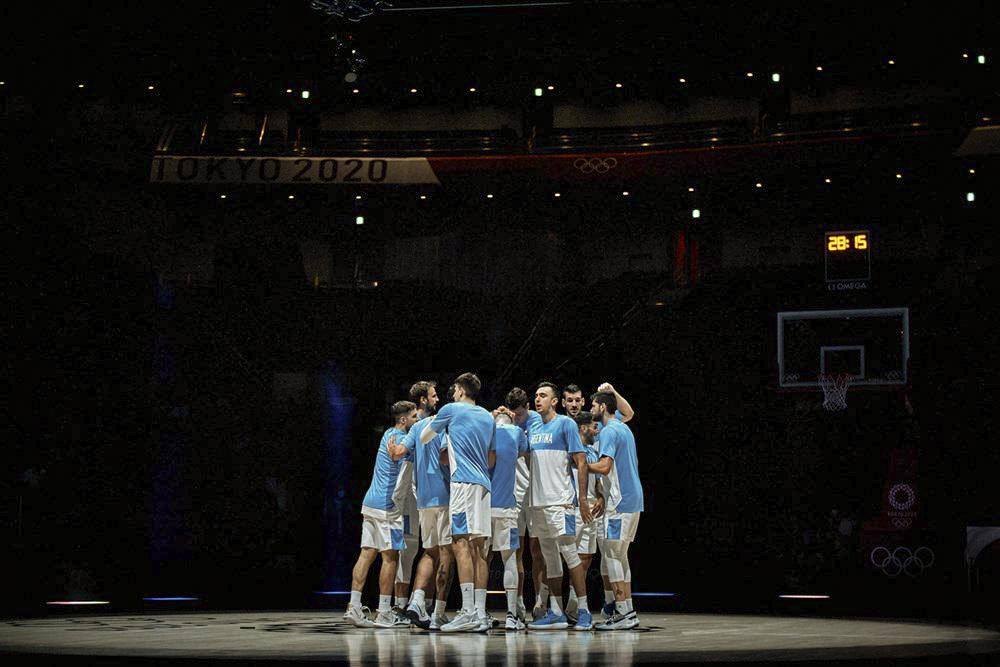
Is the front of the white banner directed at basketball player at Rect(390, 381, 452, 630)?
yes

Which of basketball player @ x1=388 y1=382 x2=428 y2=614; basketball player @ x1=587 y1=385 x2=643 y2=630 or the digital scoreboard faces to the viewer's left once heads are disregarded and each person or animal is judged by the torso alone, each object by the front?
basketball player @ x1=587 y1=385 x2=643 y2=630

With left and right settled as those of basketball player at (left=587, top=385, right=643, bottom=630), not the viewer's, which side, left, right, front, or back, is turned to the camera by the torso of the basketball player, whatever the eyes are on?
left

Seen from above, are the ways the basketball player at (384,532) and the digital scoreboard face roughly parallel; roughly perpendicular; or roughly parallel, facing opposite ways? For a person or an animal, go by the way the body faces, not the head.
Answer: roughly perpendicular

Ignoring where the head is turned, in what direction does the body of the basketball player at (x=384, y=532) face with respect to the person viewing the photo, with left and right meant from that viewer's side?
facing to the right of the viewer

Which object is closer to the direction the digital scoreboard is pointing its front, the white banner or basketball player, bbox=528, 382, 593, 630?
the basketball player

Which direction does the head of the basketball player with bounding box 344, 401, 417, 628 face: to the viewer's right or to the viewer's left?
to the viewer's right

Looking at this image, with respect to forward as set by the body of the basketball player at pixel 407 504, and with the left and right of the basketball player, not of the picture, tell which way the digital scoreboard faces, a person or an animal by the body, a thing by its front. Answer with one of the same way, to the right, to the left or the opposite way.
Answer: to the right

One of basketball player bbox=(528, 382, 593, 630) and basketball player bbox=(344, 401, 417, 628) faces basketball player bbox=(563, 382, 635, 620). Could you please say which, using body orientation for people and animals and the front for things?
basketball player bbox=(344, 401, 417, 628)

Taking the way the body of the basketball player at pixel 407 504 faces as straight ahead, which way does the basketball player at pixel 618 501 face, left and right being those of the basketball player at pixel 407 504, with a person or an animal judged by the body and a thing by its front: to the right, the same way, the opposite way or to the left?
the opposite way

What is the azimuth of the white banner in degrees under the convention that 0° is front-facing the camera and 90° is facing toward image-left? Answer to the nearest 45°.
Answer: approximately 0°

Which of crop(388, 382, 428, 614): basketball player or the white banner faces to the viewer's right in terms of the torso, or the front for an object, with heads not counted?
the basketball player

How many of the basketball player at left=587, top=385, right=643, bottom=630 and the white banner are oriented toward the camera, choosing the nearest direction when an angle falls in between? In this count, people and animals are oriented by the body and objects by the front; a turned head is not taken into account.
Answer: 1

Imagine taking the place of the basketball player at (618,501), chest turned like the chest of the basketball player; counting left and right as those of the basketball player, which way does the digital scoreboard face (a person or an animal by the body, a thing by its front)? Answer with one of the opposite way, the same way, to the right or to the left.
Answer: to the left

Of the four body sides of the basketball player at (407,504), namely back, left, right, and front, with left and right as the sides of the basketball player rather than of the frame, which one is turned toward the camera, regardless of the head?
right
